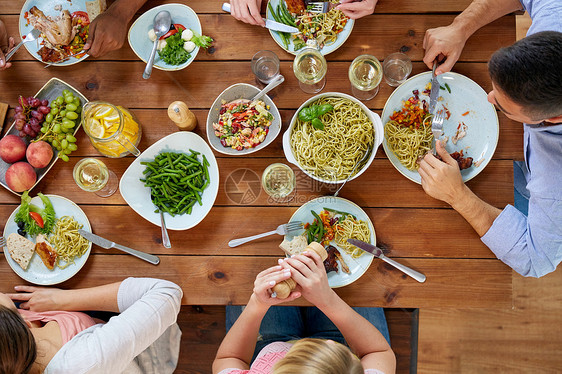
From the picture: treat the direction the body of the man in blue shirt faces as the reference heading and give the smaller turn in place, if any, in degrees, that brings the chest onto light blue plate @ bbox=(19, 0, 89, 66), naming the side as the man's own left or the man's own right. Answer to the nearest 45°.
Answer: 0° — they already face it

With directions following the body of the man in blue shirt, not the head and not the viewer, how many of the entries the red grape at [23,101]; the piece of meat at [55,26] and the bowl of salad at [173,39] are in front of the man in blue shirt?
3

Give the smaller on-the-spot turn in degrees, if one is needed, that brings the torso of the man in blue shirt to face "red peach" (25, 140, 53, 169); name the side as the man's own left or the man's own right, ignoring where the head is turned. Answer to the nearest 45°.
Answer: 0° — they already face it

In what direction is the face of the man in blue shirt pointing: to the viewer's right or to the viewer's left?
to the viewer's left

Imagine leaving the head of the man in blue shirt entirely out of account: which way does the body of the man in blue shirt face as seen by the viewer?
to the viewer's left

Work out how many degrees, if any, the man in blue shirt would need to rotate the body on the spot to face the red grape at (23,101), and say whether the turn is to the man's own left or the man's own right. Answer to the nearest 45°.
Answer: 0° — they already face it
